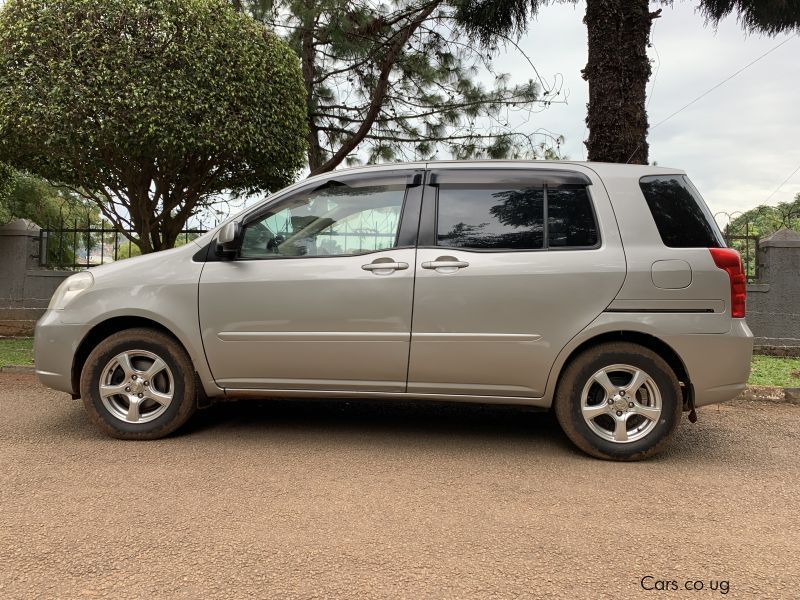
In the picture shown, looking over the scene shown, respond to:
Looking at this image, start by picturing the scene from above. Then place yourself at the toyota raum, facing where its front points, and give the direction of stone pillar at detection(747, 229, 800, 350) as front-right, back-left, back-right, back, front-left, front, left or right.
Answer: back-right

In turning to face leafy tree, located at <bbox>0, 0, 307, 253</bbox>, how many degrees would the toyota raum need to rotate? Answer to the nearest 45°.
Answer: approximately 45° to its right

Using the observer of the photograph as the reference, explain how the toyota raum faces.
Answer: facing to the left of the viewer

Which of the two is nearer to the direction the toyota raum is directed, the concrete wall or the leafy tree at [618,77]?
the concrete wall

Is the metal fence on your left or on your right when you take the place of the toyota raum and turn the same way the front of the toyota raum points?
on your right

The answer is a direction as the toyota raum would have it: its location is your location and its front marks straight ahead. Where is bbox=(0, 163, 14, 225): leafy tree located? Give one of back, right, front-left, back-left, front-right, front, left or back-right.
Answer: front-right

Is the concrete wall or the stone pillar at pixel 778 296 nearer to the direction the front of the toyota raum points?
the concrete wall

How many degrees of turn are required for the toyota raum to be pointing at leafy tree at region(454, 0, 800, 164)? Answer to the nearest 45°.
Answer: approximately 135° to its right

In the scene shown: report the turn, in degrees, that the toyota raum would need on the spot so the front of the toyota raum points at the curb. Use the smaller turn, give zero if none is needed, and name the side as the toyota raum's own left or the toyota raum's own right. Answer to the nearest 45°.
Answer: approximately 45° to the toyota raum's own right
